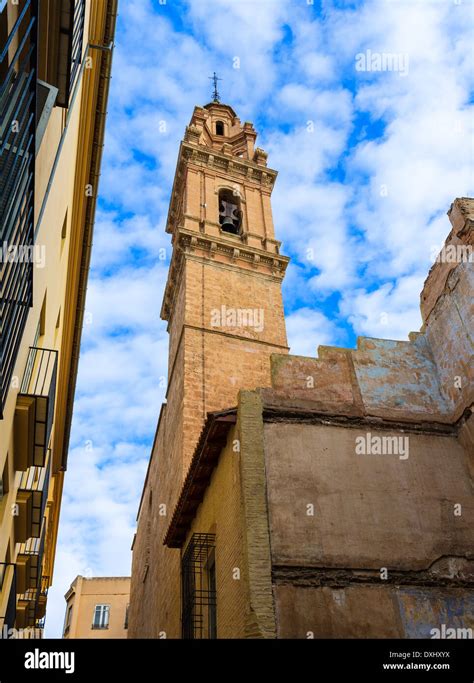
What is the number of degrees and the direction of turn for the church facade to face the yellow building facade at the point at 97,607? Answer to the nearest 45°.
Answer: approximately 135° to its right

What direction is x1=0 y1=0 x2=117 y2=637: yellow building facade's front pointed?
to the viewer's right

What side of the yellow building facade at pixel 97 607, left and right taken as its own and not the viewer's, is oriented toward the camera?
front

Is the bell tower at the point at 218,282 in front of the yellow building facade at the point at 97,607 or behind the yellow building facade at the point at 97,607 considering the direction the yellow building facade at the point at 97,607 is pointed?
in front

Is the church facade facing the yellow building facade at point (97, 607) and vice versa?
no

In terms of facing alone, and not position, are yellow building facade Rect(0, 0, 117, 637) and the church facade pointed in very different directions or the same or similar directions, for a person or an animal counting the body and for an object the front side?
very different directions

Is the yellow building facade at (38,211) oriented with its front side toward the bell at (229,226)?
no

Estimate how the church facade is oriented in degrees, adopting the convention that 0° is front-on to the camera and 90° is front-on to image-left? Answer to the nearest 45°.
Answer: approximately 90°

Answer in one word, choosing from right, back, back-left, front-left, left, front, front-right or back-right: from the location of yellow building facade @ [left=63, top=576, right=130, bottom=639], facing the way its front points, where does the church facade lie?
front

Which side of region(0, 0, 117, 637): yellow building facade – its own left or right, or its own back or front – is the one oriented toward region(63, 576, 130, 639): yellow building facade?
left
